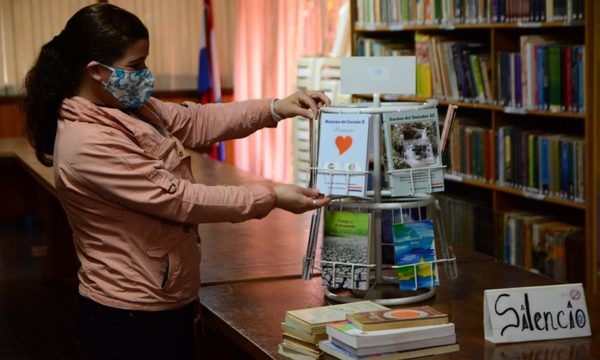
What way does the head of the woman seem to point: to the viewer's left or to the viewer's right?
to the viewer's right

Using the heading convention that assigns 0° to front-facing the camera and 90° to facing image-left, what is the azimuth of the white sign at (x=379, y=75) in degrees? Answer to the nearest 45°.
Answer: approximately 0°

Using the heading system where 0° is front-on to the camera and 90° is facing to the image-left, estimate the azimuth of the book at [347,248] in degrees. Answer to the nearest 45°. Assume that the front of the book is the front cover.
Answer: approximately 0°

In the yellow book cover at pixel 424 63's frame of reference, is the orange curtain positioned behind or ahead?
behind
